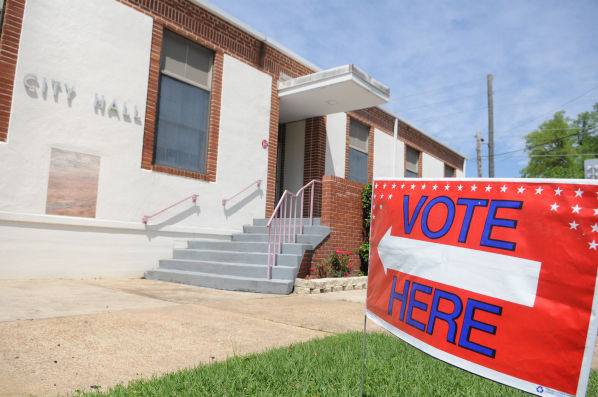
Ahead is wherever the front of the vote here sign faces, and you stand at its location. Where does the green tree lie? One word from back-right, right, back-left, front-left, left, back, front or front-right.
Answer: back-right

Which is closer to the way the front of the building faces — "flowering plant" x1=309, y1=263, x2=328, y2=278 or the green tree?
the flowering plant

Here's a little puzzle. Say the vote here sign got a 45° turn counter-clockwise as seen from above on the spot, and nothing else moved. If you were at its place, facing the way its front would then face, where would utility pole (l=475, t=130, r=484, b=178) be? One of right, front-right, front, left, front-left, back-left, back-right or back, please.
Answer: back

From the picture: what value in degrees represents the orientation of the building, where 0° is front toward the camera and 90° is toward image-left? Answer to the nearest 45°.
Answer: approximately 315°

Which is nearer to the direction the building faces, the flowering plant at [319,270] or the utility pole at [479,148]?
the flowering plant

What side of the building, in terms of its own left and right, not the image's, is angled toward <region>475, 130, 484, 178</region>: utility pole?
left

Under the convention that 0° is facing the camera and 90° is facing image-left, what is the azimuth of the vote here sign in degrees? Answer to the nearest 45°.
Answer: approximately 45°

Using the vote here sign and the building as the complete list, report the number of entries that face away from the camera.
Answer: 0

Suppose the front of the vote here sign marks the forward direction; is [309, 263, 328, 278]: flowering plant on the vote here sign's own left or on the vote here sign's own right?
on the vote here sign's own right

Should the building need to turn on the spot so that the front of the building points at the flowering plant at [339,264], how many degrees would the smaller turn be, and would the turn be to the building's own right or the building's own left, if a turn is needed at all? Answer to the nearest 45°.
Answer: approximately 45° to the building's own left

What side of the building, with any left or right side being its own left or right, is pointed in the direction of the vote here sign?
front
